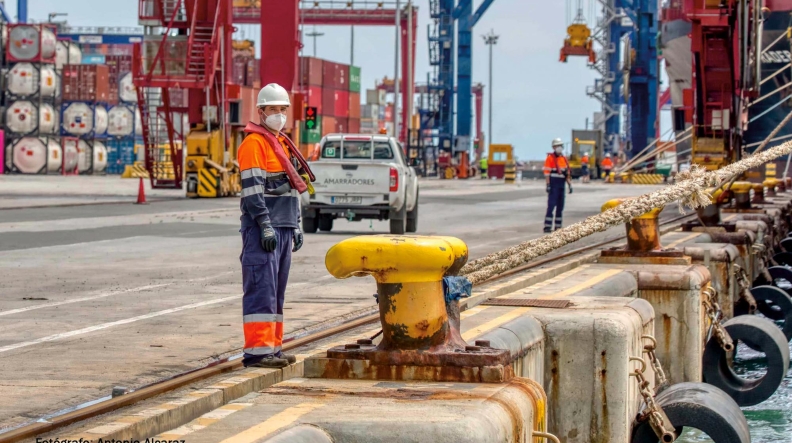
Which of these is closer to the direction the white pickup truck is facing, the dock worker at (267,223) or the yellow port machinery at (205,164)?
the yellow port machinery

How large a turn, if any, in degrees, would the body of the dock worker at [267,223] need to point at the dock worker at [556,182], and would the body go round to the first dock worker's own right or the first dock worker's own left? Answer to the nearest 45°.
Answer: approximately 135° to the first dock worker's own left

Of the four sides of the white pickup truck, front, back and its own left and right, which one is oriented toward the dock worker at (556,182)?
right

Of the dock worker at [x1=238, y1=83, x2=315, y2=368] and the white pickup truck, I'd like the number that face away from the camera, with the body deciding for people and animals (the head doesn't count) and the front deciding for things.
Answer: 1

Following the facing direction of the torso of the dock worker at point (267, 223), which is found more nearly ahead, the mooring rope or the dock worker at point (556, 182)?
the mooring rope

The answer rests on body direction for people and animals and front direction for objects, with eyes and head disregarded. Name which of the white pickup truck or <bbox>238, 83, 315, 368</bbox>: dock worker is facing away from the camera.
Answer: the white pickup truck

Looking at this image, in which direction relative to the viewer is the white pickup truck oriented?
away from the camera

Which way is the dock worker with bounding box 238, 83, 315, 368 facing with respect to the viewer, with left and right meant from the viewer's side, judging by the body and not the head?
facing the viewer and to the right of the viewer

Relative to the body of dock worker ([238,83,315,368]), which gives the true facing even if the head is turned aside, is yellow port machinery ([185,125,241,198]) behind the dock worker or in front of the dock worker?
behind

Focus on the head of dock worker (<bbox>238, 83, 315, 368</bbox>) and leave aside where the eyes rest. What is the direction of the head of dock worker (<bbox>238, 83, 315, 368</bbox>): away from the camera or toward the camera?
toward the camera

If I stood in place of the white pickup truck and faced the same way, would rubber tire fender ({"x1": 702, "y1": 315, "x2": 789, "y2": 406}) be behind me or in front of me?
behind

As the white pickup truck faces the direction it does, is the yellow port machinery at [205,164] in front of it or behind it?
in front

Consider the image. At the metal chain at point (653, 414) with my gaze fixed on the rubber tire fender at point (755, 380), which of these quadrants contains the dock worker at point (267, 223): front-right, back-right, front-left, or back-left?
back-left

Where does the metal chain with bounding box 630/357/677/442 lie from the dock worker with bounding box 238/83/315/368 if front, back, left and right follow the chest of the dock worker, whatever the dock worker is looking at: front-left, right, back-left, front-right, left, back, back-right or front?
front-left

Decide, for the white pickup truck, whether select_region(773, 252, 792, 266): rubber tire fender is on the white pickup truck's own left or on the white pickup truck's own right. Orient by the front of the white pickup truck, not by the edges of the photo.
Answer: on the white pickup truck's own right

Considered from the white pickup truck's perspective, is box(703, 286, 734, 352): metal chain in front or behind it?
behind
